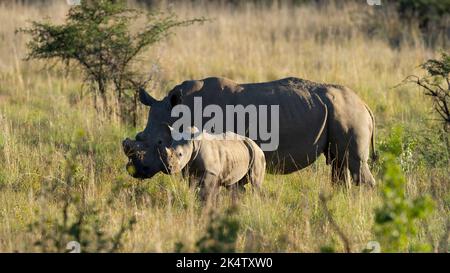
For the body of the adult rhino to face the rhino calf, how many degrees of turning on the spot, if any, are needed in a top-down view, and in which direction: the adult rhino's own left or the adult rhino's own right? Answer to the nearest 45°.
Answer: approximately 45° to the adult rhino's own left

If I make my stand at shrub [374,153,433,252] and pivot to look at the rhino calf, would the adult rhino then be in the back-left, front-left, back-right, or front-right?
front-right

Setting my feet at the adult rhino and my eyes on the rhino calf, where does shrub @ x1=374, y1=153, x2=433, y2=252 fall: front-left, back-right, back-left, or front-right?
front-left

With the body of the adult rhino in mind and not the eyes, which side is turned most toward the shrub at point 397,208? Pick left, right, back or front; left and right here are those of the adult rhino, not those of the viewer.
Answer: left

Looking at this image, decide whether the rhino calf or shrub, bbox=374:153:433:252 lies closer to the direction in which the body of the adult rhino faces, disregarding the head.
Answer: the rhino calf

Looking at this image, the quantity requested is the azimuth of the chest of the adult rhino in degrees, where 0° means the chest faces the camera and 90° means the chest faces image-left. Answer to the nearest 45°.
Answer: approximately 90°
